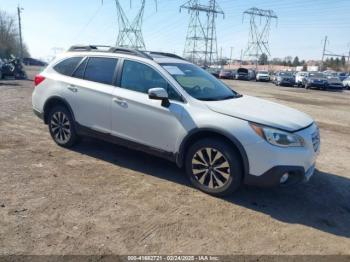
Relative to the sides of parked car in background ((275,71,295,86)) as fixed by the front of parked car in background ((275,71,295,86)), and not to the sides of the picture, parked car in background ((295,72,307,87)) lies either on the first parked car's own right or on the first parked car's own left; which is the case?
on the first parked car's own left

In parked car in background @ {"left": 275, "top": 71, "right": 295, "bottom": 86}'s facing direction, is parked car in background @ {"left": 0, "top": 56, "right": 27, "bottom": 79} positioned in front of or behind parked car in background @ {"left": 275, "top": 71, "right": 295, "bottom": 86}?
in front

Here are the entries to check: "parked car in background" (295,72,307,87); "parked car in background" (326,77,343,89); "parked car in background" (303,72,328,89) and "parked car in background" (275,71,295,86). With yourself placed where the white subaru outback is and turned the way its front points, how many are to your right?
0

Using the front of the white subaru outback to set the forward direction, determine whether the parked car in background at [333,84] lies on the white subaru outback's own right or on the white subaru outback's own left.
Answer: on the white subaru outback's own left

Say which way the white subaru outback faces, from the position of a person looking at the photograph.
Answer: facing the viewer and to the right of the viewer

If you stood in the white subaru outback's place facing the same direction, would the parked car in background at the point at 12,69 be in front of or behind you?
behind

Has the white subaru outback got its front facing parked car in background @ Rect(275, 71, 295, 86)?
no

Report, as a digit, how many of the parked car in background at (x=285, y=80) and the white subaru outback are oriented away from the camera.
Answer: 0

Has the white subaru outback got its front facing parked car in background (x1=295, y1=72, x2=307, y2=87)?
no

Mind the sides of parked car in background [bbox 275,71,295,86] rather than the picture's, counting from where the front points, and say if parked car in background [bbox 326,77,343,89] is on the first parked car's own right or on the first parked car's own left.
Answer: on the first parked car's own left

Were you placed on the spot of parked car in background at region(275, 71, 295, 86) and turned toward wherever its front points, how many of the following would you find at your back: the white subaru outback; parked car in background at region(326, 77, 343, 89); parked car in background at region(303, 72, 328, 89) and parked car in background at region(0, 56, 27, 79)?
0

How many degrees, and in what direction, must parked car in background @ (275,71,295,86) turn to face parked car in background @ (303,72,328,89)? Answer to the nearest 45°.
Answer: approximately 45° to its left

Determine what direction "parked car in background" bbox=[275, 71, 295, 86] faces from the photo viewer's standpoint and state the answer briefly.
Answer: facing the viewer

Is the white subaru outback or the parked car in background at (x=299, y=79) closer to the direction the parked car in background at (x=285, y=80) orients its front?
the white subaru outback
